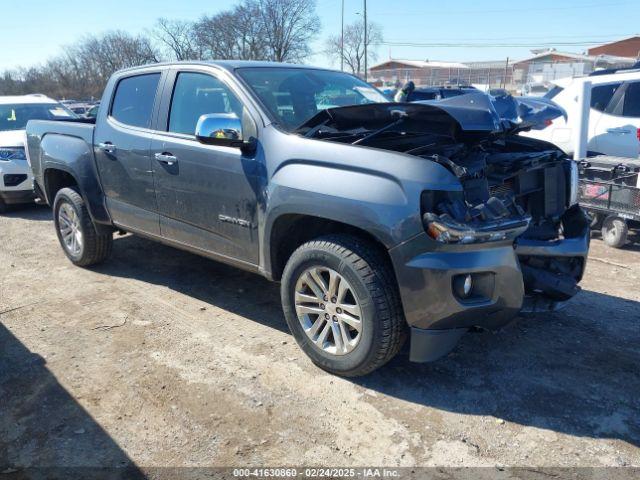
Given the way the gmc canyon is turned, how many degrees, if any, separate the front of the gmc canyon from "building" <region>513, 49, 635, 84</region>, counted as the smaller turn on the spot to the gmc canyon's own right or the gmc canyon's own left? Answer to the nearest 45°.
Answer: approximately 90° to the gmc canyon's own left

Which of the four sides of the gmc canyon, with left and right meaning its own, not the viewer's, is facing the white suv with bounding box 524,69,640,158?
left

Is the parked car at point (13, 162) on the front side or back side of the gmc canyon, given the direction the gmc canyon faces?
on the back side

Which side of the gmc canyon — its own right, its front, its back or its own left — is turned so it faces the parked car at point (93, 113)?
back

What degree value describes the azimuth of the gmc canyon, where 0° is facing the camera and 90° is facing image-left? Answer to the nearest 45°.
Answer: approximately 315°
